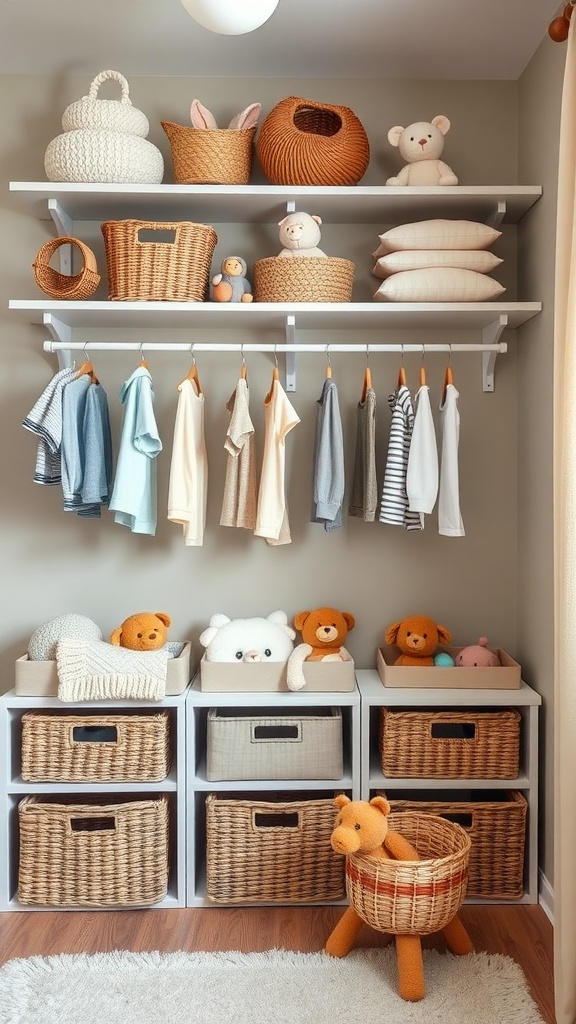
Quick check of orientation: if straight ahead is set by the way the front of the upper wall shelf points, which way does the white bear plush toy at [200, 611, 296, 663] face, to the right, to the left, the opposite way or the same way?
the same way

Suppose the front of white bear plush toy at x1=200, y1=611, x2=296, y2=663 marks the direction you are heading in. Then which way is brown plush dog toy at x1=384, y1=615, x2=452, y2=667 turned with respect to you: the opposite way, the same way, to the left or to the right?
the same way

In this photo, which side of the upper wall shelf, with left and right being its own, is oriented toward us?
front

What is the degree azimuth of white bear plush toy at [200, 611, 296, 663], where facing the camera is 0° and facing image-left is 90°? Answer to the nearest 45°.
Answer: approximately 0°

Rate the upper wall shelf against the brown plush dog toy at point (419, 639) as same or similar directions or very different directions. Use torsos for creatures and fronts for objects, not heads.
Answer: same or similar directions

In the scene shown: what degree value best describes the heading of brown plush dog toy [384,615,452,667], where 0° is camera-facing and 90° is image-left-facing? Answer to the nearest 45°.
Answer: approximately 0°

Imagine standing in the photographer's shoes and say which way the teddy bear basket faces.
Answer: facing the viewer and to the left of the viewer

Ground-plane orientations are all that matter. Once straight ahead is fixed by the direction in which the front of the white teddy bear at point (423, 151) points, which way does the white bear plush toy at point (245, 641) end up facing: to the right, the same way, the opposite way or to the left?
the same way

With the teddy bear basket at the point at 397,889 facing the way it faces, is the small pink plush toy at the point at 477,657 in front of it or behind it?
behind

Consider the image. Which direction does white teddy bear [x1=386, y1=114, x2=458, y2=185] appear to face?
toward the camera
